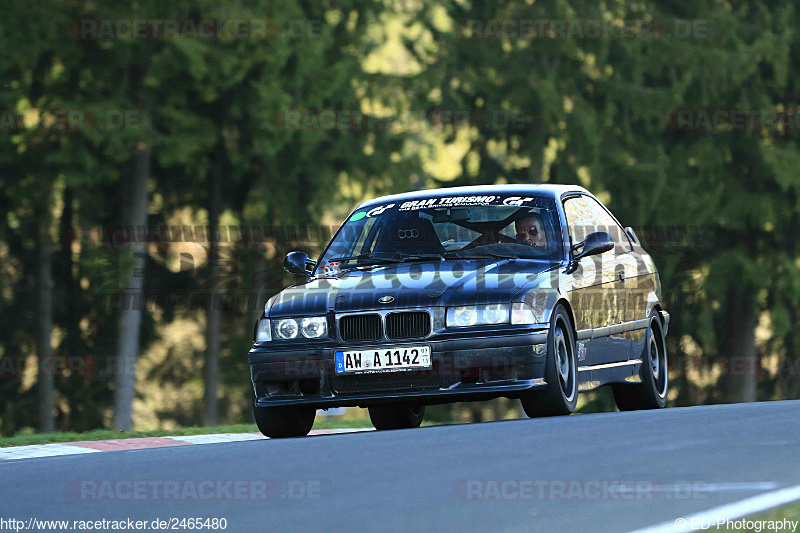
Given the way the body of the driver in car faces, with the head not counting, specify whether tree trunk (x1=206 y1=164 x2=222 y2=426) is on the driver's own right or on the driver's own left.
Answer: on the driver's own right

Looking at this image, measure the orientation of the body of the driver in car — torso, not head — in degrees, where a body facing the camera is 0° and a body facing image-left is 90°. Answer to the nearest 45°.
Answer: approximately 45°
